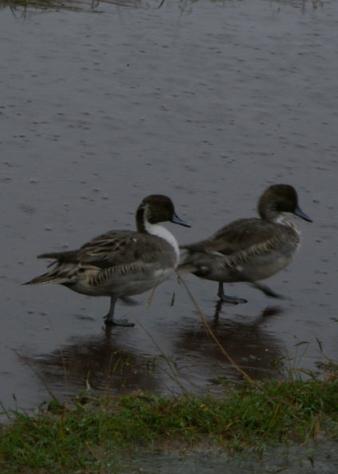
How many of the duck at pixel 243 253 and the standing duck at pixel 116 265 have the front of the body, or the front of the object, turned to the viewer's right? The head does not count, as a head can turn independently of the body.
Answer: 2

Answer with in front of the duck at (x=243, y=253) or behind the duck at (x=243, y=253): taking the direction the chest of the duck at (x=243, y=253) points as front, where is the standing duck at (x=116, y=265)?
behind

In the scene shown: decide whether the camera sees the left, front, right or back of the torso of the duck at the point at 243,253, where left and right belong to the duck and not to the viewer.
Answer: right

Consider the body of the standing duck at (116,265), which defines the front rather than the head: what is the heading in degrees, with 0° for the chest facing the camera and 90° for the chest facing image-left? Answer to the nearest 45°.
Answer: approximately 270°
